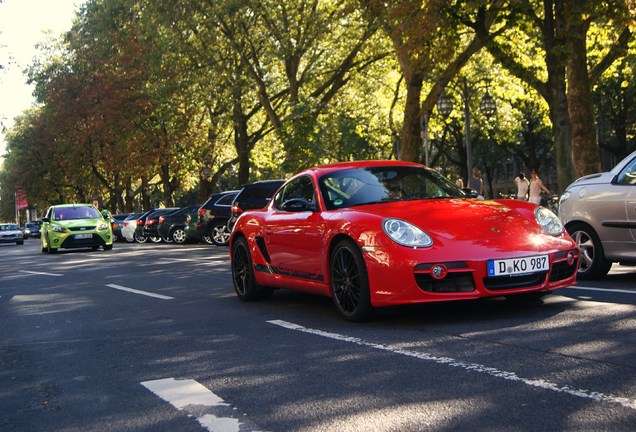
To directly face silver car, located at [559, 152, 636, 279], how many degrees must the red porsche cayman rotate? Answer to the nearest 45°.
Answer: approximately 90° to its left

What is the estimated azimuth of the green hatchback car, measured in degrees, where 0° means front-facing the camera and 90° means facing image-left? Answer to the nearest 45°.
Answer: approximately 0°

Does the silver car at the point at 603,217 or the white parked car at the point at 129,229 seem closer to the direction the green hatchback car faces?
the silver car

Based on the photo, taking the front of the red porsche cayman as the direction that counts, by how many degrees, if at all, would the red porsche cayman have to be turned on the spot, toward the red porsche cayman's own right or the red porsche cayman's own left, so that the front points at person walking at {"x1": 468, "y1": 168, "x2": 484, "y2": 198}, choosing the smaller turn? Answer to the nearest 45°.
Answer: approximately 135° to the red porsche cayman's own left
